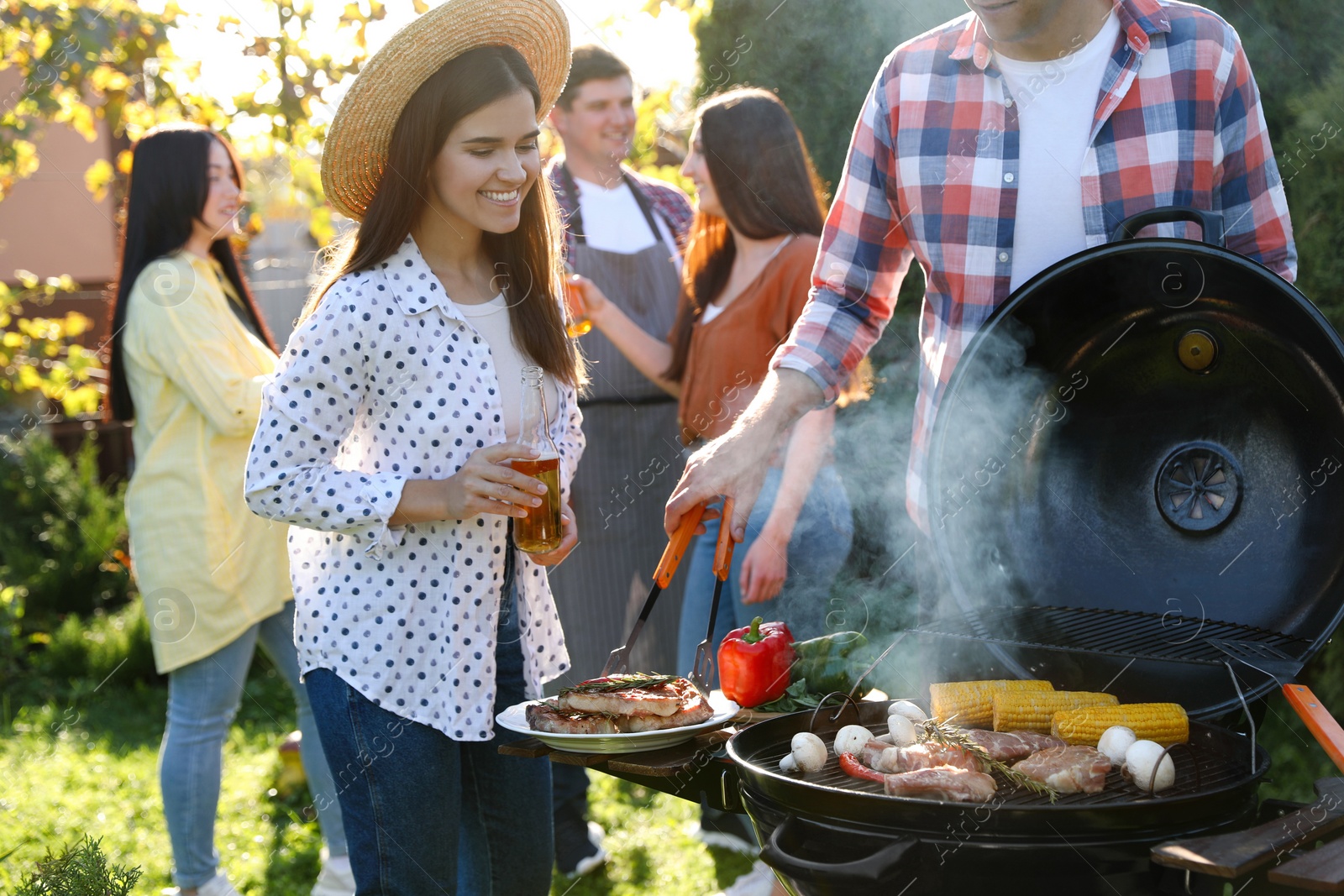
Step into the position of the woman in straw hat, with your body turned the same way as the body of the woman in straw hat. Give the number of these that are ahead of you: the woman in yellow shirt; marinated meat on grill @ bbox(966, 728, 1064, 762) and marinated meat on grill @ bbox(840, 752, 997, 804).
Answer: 2

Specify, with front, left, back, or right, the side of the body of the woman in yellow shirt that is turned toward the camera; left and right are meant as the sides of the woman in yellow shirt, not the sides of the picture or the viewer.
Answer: right

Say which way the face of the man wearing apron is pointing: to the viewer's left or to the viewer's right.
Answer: to the viewer's right

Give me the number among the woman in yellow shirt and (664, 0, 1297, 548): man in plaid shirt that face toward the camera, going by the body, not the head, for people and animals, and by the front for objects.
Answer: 1

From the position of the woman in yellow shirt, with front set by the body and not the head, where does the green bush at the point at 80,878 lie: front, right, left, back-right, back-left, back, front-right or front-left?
right

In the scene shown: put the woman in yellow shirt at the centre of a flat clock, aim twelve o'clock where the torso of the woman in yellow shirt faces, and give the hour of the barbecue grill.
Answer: The barbecue grill is roughly at 2 o'clock from the woman in yellow shirt.

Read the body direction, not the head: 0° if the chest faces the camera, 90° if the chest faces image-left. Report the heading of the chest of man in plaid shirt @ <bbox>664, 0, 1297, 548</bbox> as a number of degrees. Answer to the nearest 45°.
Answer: approximately 0°

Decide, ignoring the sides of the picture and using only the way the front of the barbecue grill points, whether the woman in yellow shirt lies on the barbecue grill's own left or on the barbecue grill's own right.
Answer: on the barbecue grill's own right

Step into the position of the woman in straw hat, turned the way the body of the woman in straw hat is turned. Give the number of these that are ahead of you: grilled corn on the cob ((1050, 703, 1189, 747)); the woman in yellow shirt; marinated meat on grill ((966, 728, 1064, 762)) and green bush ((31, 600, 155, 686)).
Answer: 2

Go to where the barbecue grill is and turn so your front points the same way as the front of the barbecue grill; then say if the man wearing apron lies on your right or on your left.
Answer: on your right

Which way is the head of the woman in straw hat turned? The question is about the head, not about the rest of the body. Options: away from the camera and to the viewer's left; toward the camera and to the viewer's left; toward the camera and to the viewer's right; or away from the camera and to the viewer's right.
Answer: toward the camera and to the viewer's right

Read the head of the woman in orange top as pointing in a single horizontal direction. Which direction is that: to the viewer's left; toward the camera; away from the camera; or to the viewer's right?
to the viewer's left

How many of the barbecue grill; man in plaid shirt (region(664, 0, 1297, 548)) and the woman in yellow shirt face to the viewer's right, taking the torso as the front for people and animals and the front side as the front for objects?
1
